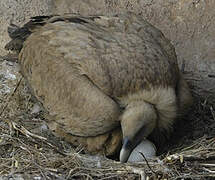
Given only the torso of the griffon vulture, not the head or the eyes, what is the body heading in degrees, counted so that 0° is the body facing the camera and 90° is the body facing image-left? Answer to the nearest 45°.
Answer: approximately 315°
